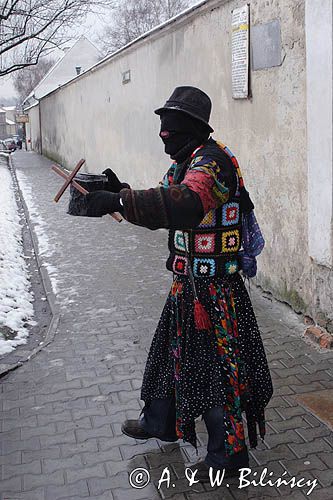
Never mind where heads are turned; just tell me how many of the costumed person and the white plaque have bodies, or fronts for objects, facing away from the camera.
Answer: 0

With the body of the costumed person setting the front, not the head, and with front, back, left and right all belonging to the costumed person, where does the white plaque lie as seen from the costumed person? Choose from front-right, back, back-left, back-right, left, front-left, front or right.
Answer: right

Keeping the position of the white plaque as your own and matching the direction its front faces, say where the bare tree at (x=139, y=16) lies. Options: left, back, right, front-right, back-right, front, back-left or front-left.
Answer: back-right

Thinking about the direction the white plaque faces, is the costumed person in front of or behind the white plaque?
in front

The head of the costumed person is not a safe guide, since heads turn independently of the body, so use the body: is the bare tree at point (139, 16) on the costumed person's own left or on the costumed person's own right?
on the costumed person's own right

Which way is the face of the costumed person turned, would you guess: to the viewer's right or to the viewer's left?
to the viewer's left

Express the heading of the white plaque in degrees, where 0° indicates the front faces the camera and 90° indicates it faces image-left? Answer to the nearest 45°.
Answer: approximately 45°

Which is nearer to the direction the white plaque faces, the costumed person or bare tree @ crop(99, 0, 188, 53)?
the costumed person

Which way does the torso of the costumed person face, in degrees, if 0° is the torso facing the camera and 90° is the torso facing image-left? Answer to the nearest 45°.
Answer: approximately 90°
